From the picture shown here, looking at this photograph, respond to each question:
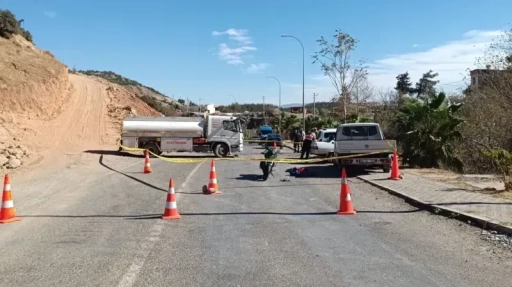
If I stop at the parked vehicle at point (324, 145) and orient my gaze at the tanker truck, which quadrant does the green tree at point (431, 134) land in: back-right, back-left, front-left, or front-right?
back-left

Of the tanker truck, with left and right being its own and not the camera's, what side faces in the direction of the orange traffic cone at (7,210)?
right

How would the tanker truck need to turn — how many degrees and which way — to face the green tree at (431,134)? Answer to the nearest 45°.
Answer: approximately 45° to its right

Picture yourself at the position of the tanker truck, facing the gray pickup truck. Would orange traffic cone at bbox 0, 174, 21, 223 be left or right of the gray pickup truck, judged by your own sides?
right

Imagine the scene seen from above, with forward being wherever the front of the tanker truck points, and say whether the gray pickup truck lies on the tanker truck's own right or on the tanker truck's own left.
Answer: on the tanker truck's own right

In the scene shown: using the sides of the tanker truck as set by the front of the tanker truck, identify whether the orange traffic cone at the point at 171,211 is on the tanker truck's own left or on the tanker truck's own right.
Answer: on the tanker truck's own right

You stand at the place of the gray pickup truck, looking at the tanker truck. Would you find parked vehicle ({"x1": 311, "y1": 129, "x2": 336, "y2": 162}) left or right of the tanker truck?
right

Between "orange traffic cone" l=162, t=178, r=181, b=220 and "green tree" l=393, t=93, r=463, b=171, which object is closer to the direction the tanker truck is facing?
the green tree

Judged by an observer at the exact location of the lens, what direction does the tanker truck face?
facing to the right of the viewer

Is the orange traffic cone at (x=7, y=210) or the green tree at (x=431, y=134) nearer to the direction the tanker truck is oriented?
the green tree
